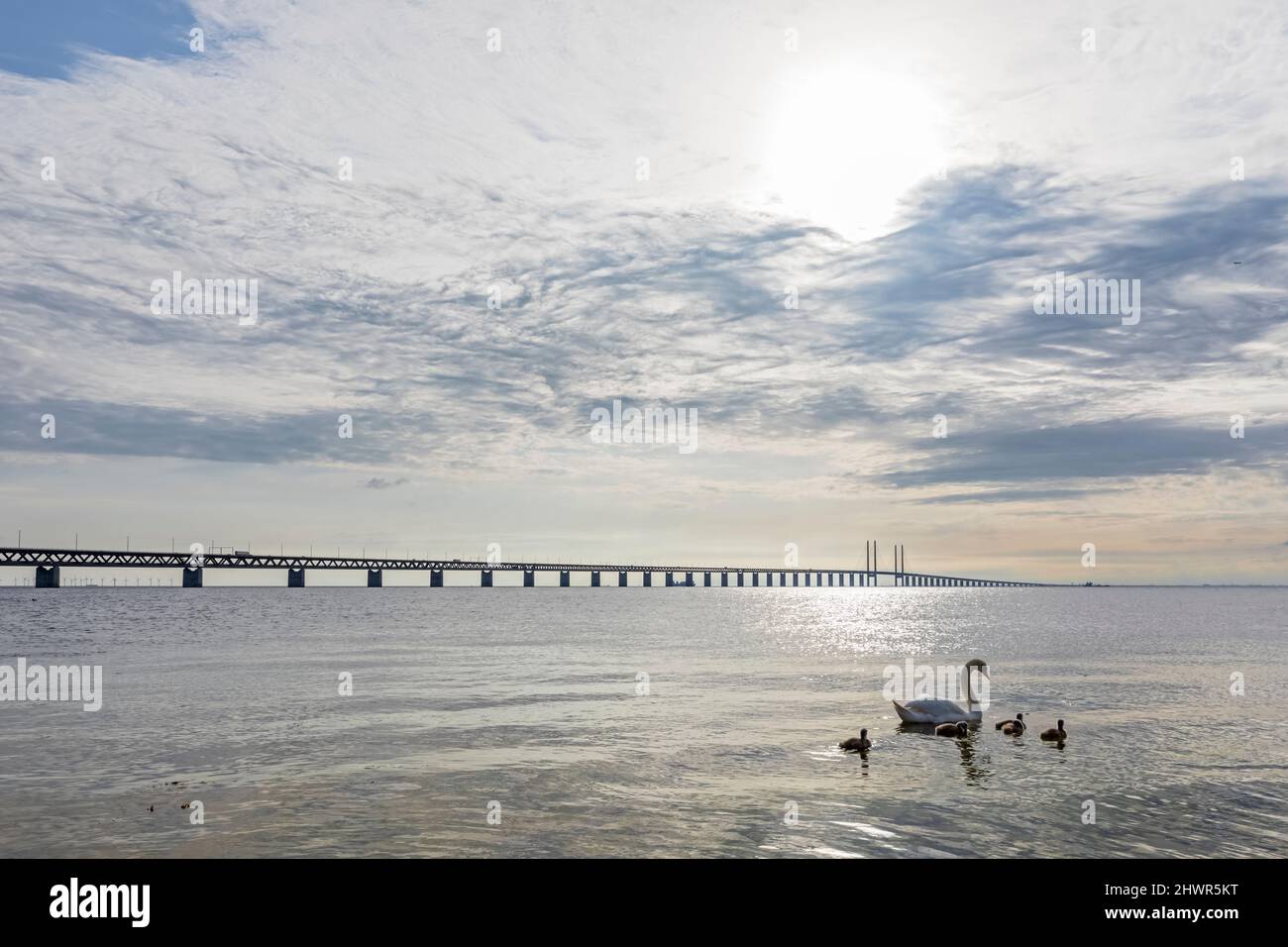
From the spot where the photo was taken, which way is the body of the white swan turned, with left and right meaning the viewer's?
facing to the right of the viewer
